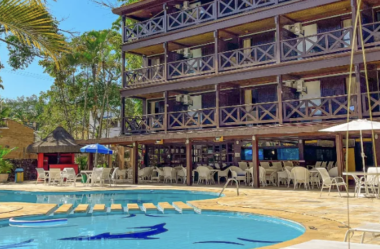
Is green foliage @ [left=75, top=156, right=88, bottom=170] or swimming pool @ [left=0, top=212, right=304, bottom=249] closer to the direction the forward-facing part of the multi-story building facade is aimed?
the swimming pool

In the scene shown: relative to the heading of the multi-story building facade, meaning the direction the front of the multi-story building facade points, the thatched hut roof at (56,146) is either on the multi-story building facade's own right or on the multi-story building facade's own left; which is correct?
on the multi-story building facade's own right

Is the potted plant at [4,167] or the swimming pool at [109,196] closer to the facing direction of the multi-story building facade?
the swimming pool

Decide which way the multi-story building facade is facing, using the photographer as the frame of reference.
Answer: facing the viewer and to the left of the viewer

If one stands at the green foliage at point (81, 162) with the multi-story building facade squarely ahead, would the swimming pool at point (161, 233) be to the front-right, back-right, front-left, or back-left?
front-right

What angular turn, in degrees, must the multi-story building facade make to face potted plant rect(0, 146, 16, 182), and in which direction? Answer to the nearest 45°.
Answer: approximately 45° to its right

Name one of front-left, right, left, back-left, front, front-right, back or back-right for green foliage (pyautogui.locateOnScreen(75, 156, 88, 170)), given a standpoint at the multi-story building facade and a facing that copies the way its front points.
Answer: right

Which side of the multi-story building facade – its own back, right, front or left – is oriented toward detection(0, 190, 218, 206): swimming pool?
front

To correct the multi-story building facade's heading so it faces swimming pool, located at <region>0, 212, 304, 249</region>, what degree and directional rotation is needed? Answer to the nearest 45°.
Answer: approximately 45° to its left
